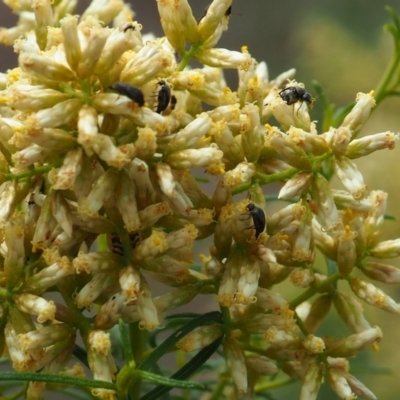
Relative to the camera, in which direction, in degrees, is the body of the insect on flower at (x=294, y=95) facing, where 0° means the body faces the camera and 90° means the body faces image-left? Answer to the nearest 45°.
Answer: approximately 270°
